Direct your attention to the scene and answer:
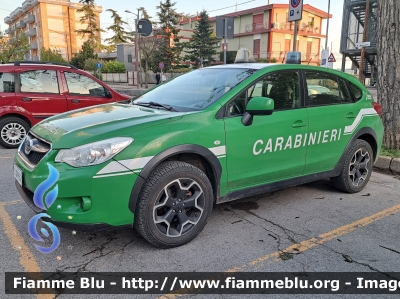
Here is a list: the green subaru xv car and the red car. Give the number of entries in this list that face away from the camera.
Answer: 0

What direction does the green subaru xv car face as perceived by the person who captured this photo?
facing the viewer and to the left of the viewer

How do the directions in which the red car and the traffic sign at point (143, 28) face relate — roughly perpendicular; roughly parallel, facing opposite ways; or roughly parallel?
roughly perpendicular

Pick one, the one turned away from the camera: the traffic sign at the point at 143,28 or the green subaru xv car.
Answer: the traffic sign

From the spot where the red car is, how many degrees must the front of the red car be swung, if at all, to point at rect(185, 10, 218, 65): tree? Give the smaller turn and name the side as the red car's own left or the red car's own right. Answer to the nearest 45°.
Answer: approximately 45° to the red car's own left

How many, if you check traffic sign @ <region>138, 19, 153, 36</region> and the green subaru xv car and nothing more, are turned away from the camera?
1

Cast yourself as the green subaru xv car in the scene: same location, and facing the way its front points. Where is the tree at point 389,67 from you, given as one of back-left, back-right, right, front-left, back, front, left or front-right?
back

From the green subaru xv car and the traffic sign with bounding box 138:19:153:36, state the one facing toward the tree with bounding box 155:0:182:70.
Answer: the traffic sign

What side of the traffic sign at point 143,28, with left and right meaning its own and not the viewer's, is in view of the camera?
back

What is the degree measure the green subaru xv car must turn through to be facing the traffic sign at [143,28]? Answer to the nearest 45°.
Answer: approximately 135° to its right

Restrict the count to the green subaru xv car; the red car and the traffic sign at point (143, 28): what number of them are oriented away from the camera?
1

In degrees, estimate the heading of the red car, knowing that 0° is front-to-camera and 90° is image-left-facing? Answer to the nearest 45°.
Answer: approximately 270°
